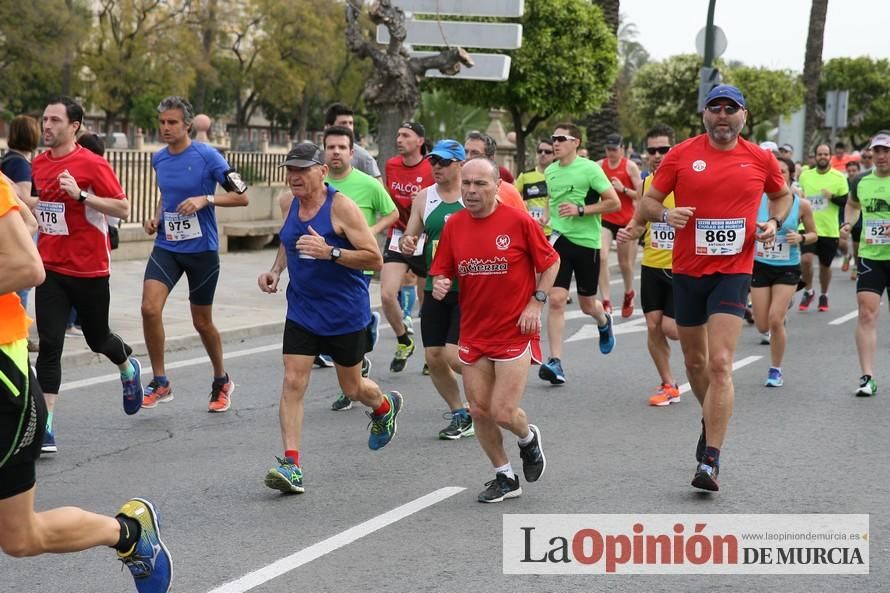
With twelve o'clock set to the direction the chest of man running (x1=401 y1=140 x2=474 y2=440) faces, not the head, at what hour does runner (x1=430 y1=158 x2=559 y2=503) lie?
The runner is roughly at 10 o'clock from the man running.

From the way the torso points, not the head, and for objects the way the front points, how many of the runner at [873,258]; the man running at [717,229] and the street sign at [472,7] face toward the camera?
2

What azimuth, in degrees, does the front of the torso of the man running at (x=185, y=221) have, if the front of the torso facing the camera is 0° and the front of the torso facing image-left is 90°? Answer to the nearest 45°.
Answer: approximately 45°

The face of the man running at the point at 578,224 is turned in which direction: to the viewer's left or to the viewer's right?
to the viewer's left

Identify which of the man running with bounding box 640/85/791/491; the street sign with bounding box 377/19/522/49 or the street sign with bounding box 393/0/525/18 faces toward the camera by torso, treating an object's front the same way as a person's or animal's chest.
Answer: the man running

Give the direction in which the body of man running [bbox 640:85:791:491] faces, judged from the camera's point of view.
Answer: toward the camera

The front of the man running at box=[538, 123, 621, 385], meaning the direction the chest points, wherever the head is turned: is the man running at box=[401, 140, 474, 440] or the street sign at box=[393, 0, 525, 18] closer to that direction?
the man running

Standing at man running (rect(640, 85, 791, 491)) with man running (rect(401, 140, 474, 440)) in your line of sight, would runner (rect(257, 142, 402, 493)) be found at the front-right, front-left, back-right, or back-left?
front-left

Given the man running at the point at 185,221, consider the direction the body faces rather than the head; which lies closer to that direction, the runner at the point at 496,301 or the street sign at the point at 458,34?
the runner
